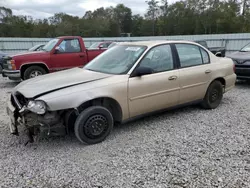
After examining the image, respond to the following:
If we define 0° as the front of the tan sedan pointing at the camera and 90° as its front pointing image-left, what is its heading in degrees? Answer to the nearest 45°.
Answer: approximately 45°

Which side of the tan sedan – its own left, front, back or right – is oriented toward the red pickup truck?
right
